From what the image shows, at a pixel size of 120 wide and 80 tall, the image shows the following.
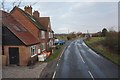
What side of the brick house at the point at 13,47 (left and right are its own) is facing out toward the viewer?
front
